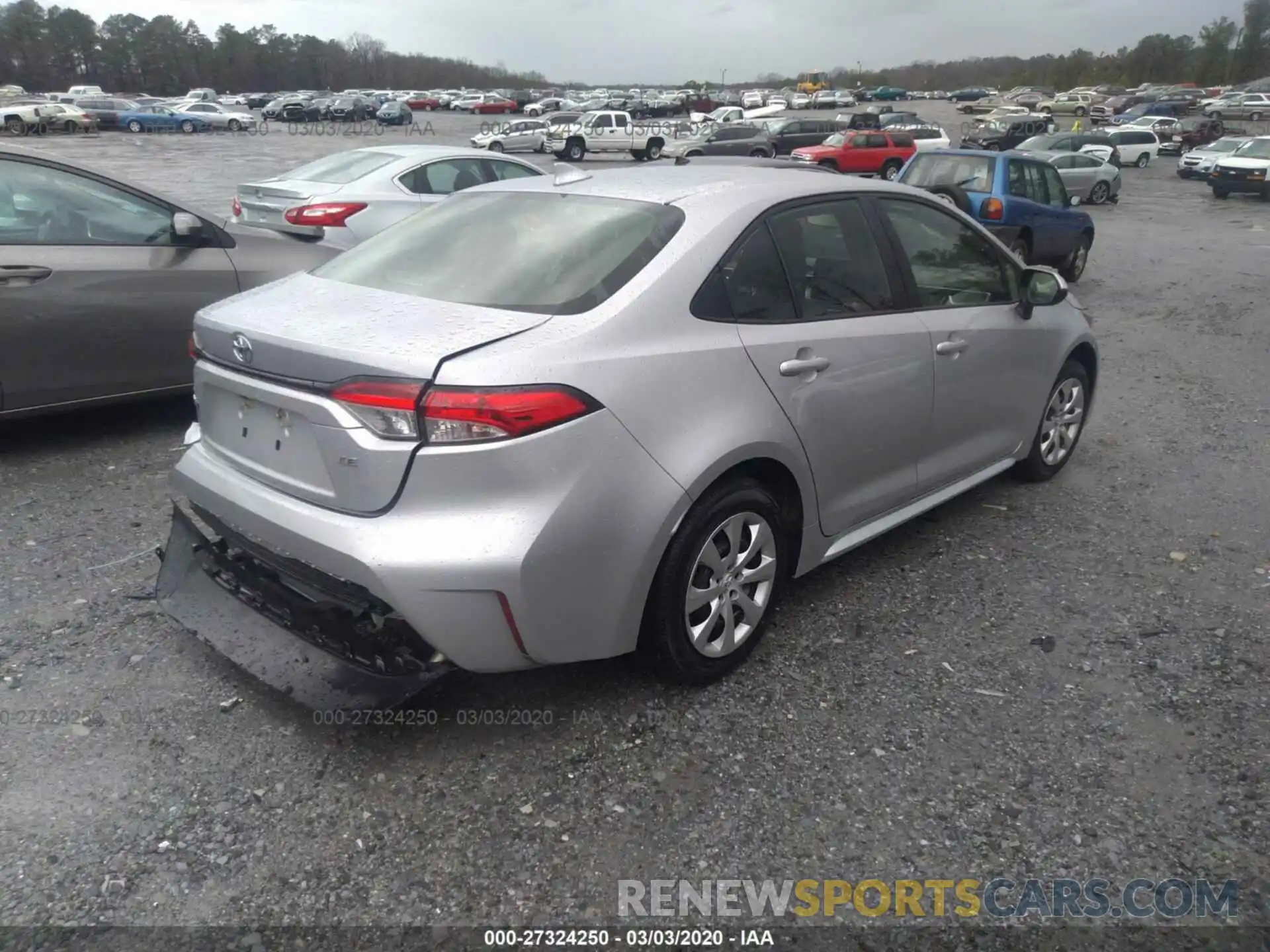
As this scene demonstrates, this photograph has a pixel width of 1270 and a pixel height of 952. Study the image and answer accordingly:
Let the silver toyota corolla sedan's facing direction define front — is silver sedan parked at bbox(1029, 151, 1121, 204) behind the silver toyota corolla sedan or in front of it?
in front

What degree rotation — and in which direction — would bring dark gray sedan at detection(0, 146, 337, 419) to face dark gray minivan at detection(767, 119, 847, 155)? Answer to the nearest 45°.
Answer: approximately 45° to its left

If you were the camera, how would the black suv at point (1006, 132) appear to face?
facing the viewer and to the left of the viewer

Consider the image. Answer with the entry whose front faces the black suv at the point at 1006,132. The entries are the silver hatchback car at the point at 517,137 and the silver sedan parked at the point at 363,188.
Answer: the silver sedan parked at the point at 363,188

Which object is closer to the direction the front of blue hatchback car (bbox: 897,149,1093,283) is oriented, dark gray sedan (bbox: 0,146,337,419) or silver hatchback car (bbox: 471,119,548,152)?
the silver hatchback car

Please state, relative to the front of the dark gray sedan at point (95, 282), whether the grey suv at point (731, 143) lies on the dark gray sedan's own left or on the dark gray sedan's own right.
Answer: on the dark gray sedan's own left

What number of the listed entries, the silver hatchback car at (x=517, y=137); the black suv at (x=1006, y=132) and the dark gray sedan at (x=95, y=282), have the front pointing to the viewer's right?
1

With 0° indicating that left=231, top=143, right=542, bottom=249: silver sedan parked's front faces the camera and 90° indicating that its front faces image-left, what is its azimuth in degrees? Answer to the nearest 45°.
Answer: approximately 225°

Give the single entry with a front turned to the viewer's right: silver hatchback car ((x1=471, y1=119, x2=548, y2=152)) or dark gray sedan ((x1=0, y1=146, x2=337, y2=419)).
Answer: the dark gray sedan

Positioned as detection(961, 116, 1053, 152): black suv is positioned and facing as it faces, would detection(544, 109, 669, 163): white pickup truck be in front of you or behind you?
in front

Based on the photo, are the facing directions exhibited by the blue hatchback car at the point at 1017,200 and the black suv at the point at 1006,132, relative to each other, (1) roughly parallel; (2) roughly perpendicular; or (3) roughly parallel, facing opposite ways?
roughly parallel, facing opposite ways

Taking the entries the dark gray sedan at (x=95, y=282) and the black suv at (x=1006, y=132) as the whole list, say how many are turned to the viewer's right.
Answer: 1

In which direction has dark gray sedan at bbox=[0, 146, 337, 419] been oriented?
to the viewer's right

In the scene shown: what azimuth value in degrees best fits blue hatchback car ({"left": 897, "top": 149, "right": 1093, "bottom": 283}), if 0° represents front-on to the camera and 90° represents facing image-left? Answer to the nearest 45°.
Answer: approximately 225°

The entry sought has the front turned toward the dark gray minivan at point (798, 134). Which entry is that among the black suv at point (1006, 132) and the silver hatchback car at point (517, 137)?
the black suv at point (1006, 132)
